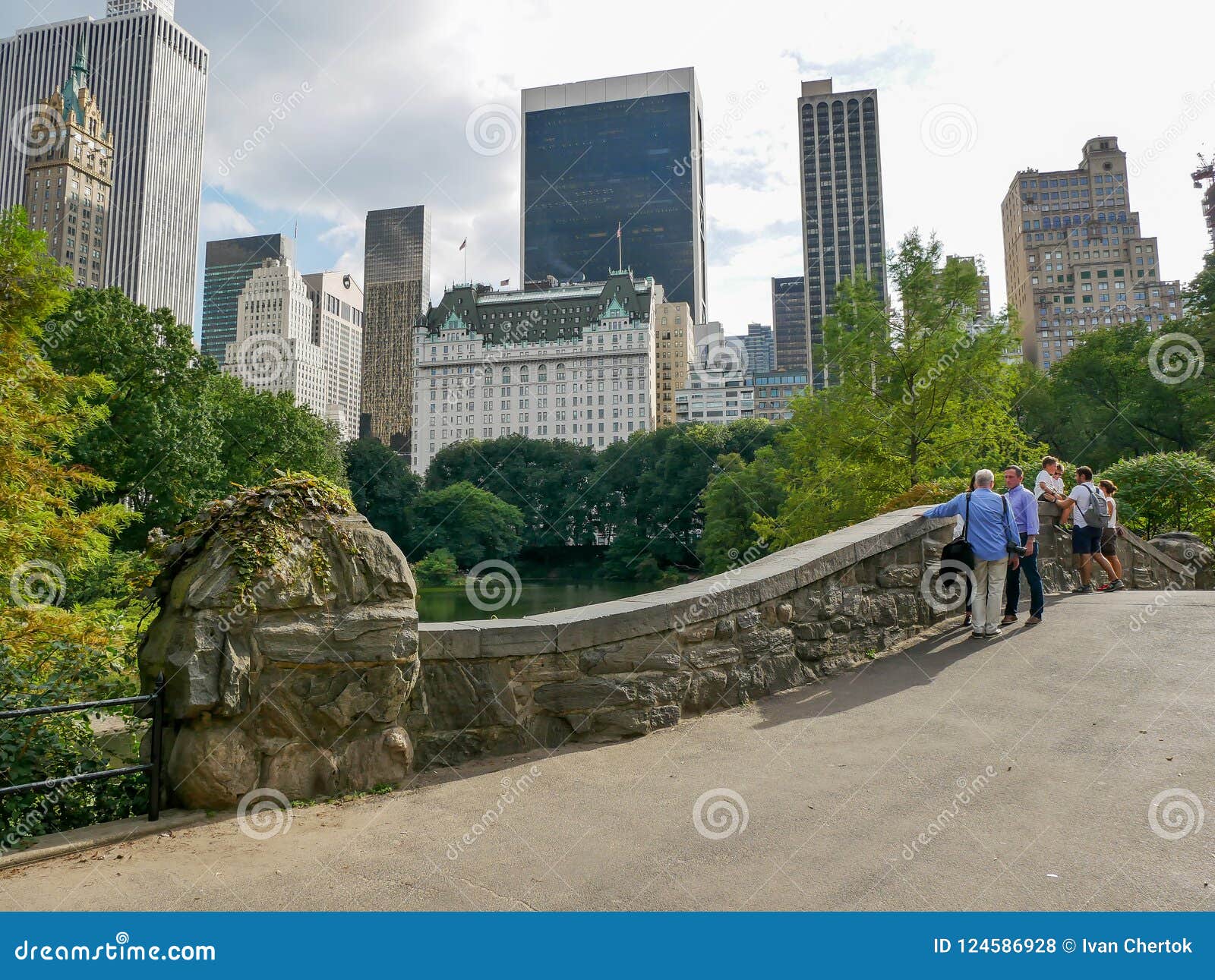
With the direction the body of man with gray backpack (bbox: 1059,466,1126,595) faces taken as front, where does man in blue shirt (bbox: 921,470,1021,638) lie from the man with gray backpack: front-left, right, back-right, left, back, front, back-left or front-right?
back-left

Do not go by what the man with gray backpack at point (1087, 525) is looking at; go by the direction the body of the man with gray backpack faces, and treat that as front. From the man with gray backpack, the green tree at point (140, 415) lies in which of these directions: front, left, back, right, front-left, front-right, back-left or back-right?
front-left

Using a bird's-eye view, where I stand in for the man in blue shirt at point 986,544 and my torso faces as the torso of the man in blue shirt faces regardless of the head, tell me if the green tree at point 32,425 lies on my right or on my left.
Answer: on my left

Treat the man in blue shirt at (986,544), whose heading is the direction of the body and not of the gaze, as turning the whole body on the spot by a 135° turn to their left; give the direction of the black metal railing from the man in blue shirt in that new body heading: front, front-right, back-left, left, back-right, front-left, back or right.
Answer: front

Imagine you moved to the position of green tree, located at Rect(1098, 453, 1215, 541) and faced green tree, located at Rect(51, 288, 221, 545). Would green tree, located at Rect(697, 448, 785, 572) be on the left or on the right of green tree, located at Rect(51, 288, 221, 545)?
right

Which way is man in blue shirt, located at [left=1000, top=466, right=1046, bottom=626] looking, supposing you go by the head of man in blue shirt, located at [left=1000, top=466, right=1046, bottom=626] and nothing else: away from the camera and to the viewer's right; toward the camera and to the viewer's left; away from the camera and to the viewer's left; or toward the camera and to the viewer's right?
toward the camera and to the viewer's left

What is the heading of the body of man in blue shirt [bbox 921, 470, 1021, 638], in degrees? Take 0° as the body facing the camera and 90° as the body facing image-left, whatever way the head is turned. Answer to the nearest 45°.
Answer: approximately 180°

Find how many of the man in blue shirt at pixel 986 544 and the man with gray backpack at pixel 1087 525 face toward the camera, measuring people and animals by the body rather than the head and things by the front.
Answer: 0

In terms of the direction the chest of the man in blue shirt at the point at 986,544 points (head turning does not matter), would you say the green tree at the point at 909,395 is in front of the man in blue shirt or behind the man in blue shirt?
in front

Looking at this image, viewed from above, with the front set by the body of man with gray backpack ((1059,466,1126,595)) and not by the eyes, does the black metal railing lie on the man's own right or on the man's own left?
on the man's own left

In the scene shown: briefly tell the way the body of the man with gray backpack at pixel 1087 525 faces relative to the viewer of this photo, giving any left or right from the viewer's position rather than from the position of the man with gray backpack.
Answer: facing away from the viewer and to the left of the viewer

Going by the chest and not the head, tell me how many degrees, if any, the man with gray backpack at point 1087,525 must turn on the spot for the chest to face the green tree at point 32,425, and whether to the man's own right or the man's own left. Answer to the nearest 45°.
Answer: approximately 90° to the man's own left

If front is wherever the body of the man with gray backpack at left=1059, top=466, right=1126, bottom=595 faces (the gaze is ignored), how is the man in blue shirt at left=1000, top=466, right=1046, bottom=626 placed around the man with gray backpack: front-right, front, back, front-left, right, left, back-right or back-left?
back-left

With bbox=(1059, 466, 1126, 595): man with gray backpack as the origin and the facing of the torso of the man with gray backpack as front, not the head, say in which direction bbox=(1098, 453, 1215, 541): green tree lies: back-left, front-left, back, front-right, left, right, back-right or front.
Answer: front-right
